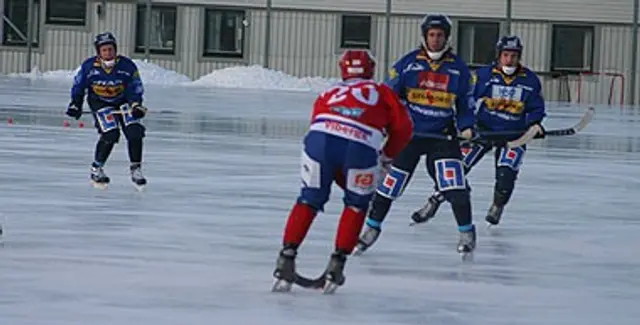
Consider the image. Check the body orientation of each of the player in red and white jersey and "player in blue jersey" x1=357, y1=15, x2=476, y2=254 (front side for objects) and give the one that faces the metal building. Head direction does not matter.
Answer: the player in red and white jersey

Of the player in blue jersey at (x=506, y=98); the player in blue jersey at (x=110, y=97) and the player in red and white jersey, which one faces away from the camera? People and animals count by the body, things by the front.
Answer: the player in red and white jersey

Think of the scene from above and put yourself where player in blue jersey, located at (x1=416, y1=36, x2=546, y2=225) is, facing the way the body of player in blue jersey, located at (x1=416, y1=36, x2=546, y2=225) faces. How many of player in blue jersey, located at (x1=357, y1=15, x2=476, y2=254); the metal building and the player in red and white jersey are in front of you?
2

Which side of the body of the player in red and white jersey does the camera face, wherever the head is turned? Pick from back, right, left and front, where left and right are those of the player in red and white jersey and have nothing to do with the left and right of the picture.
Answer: back

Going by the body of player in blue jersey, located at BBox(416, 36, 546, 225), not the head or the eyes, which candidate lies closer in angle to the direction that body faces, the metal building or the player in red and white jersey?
the player in red and white jersey

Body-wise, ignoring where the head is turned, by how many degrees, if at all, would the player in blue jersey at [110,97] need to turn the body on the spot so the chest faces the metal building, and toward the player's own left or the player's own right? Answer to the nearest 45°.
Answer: approximately 180°

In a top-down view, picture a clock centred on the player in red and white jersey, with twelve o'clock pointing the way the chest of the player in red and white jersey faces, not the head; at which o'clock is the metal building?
The metal building is roughly at 12 o'clock from the player in red and white jersey.
